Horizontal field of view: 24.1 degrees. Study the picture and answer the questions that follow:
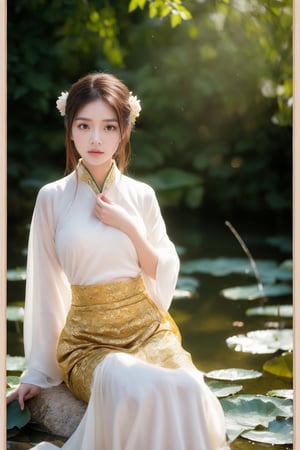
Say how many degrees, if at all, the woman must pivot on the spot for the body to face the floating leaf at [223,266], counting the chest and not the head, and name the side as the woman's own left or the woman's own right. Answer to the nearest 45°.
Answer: approximately 180°

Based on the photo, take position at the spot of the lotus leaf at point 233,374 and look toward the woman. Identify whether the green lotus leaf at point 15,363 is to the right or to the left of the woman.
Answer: right

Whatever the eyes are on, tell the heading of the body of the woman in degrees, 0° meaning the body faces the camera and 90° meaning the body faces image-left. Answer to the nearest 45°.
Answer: approximately 0°

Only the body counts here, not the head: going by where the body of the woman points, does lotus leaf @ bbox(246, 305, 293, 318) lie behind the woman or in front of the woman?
behind

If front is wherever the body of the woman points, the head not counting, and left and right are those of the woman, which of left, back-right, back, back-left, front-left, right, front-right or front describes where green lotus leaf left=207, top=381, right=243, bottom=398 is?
back-left

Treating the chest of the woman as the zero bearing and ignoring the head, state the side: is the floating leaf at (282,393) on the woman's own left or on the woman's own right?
on the woman's own left

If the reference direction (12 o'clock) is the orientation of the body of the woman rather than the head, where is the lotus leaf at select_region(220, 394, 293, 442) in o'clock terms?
The lotus leaf is roughly at 8 o'clock from the woman.

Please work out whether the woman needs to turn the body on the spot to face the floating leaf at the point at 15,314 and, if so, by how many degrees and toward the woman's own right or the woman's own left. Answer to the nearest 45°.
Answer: approximately 180°
